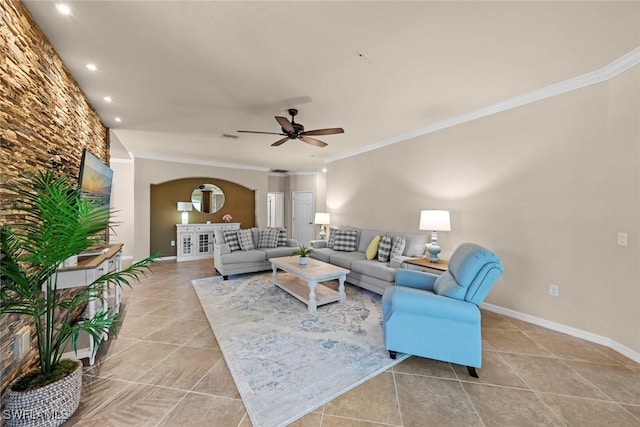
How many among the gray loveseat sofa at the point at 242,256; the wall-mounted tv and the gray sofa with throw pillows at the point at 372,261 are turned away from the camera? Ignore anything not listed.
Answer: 0

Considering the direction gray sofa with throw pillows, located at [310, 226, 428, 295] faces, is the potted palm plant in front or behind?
in front

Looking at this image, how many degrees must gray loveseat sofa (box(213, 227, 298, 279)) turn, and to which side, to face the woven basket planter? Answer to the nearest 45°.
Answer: approximately 45° to its right

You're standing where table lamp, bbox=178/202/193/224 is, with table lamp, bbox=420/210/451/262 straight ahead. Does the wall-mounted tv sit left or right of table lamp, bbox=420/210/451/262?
right

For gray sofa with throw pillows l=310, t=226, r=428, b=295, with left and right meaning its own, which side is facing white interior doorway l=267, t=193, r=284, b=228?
right

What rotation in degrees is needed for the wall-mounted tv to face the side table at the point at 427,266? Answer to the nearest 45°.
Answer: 0° — it already faces it

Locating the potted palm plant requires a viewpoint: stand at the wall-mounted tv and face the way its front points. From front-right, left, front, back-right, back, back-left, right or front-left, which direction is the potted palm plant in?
front-right

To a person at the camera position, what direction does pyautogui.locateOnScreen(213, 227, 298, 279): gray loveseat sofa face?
facing the viewer and to the right of the viewer

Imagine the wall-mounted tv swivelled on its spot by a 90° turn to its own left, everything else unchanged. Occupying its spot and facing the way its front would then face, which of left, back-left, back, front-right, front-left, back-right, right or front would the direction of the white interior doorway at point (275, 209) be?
front

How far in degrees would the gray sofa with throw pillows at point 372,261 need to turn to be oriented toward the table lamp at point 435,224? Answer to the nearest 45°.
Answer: approximately 135° to its left

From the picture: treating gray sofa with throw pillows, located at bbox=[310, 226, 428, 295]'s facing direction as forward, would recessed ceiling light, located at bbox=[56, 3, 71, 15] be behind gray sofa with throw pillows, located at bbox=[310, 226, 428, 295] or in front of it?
in front

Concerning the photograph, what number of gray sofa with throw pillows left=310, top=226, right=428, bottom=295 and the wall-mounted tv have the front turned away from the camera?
0

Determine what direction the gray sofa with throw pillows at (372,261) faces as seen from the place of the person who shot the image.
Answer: facing the viewer and to the left of the viewer

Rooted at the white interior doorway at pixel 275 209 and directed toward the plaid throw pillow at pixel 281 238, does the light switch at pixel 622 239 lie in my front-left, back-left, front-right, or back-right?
front-left
